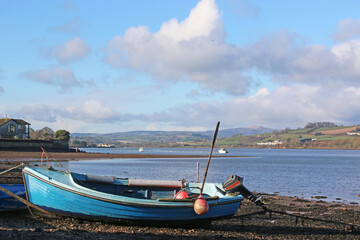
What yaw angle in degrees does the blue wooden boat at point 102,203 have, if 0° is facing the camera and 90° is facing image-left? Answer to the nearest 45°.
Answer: approximately 90°
